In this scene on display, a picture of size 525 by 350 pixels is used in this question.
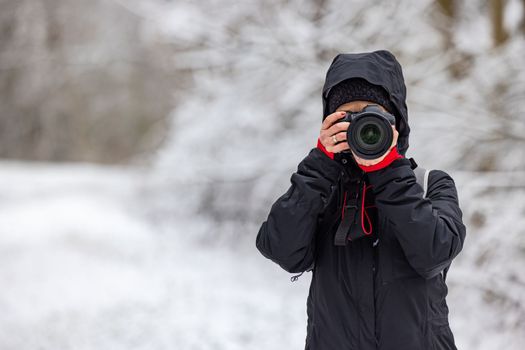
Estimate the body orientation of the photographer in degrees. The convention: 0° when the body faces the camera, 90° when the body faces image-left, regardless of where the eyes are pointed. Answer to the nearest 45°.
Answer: approximately 0°
